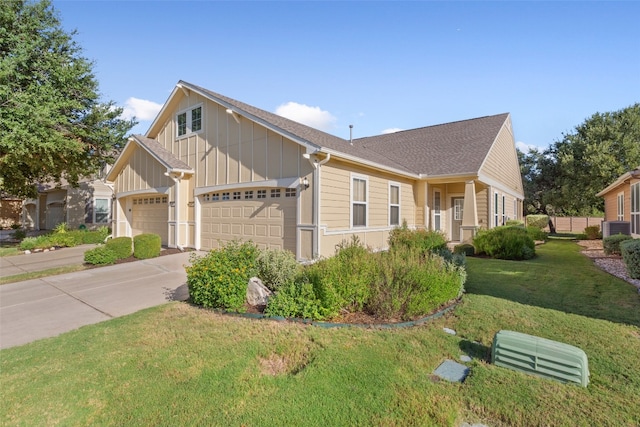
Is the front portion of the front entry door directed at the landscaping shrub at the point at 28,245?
no

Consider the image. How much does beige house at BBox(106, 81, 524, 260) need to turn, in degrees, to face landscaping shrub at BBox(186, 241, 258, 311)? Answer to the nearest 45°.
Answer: approximately 45° to its left

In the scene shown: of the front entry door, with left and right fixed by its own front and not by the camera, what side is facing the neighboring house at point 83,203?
right

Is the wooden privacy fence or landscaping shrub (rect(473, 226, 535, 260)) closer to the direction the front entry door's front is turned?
the landscaping shrub

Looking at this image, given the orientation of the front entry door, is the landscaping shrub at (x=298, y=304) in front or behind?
in front

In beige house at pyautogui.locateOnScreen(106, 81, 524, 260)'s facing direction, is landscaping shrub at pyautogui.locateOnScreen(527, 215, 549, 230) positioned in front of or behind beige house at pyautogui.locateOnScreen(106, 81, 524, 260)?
behind

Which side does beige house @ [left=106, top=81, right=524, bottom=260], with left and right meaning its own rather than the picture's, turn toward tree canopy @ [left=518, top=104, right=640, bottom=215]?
back

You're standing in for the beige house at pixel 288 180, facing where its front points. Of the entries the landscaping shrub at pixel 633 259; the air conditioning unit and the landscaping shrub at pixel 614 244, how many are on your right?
0

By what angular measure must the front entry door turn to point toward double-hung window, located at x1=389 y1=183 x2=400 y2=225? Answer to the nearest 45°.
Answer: approximately 45° to its right

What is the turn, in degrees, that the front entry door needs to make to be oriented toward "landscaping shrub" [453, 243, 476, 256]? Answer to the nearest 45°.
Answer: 0° — it already faces it

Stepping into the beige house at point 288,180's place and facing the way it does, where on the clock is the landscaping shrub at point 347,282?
The landscaping shrub is roughly at 10 o'clock from the beige house.

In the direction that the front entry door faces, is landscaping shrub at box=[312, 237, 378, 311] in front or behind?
in front

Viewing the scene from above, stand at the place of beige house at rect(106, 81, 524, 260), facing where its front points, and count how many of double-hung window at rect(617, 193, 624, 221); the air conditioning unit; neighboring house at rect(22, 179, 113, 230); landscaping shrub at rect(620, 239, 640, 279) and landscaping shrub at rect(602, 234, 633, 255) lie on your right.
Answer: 1

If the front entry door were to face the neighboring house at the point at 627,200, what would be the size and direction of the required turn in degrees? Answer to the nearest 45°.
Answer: approximately 90° to its left

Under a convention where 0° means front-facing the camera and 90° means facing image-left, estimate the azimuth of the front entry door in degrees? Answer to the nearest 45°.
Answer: approximately 0°

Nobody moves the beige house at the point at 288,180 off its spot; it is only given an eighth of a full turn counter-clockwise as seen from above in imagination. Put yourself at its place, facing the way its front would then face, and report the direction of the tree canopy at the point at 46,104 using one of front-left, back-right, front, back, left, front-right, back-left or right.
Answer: right

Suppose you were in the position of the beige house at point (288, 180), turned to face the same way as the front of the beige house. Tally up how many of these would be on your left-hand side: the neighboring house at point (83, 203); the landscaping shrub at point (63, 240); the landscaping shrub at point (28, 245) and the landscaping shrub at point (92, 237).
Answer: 0
